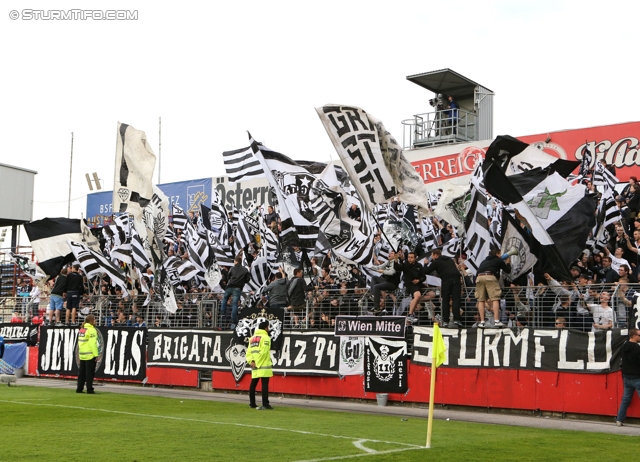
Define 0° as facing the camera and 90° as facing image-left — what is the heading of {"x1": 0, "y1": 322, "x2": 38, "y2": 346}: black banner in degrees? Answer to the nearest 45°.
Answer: approximately 0°

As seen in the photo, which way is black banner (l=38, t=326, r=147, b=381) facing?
toward the camera

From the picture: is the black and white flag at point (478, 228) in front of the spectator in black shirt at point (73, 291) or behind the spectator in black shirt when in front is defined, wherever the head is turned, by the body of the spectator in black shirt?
behind

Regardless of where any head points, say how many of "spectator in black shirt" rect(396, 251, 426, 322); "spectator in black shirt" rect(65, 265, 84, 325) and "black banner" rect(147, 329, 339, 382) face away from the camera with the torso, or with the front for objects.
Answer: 1

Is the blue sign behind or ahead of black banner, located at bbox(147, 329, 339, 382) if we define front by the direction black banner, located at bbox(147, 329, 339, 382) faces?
behind

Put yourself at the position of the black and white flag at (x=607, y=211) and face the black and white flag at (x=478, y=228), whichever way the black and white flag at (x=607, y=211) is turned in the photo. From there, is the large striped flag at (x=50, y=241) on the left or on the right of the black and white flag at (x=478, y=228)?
right

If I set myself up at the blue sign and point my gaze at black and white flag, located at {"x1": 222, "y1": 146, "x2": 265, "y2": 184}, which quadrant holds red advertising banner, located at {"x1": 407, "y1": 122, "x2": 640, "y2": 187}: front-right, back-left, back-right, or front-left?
front-left

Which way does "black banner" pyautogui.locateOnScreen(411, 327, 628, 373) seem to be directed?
toward the camera
